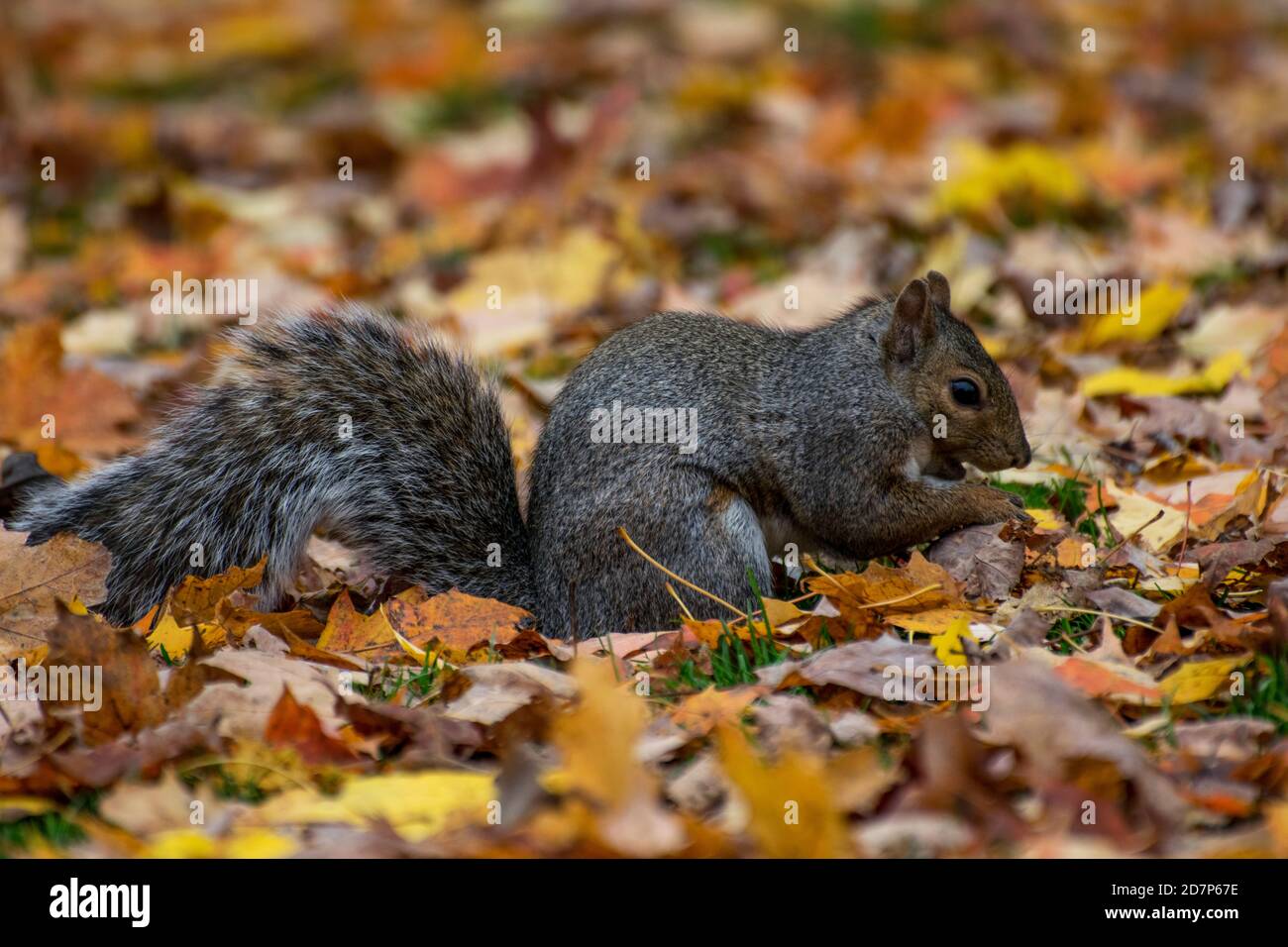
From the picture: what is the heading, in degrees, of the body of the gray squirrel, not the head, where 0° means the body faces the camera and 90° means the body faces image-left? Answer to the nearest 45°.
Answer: approximately 270°

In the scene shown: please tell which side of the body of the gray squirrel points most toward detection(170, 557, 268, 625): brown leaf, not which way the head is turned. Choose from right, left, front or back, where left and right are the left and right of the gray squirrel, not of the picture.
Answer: back

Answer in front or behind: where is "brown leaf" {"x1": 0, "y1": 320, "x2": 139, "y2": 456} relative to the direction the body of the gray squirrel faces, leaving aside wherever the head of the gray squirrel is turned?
behind

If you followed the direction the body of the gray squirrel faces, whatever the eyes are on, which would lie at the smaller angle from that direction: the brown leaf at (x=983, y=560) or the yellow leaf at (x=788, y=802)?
the brown leaf

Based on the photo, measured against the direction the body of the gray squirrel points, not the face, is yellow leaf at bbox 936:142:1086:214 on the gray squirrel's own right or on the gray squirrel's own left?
on the gray squirrel's own left

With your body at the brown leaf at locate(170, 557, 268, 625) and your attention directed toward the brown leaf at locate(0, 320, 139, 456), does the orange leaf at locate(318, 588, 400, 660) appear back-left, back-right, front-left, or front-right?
back-right

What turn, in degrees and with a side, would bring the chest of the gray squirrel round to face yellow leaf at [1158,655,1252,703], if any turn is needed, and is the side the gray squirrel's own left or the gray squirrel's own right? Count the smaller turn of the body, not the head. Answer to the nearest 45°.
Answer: approximately 45° to the gray squirrel's own right

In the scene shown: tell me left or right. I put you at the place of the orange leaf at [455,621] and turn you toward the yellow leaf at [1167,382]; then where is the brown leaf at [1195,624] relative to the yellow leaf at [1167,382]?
right

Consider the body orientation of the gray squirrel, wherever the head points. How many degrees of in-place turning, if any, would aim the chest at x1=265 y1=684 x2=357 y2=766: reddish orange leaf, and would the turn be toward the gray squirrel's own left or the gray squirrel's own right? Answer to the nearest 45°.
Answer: approximately 135° to the gray squirrel's own right

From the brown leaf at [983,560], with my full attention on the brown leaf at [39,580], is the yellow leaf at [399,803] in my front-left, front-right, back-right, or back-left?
front-left

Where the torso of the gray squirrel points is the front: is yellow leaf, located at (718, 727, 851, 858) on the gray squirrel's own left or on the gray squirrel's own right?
on the gray squirrel's own right

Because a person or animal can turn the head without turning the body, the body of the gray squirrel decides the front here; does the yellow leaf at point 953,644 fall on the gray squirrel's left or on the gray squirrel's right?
on the gray squirrel's right
